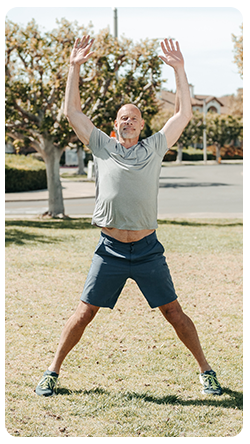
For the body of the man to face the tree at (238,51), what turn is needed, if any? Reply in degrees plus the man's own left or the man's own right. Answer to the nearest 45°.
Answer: approximately 180°

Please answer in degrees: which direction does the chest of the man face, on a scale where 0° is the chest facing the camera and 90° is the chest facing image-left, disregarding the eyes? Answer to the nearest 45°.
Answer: approximately 0°

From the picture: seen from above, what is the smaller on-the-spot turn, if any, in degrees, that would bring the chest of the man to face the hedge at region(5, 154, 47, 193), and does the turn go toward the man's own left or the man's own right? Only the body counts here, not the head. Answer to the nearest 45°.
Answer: approximately 180°

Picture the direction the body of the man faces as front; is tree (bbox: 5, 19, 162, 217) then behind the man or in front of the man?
behind
